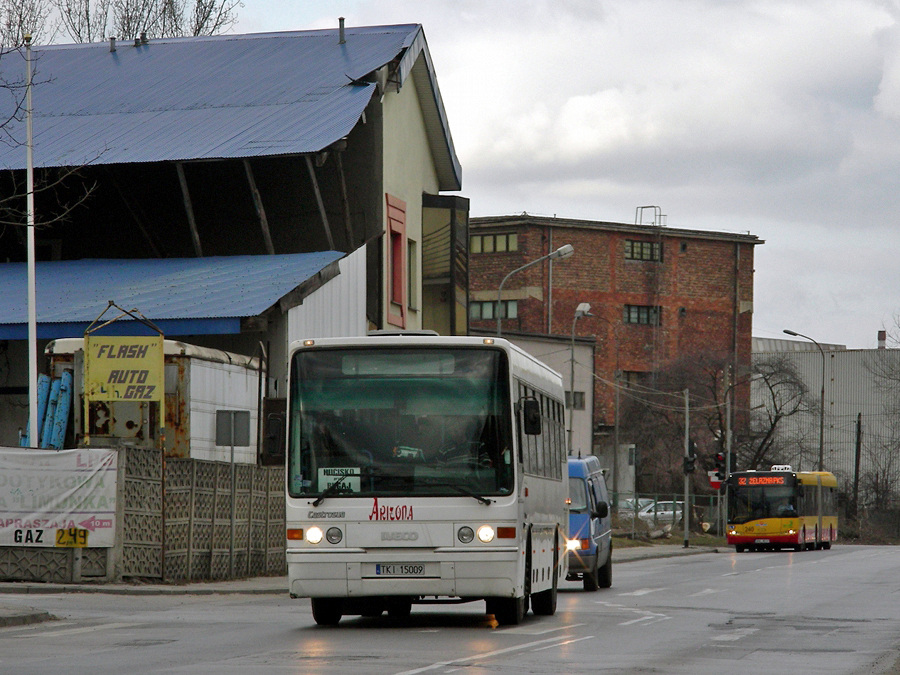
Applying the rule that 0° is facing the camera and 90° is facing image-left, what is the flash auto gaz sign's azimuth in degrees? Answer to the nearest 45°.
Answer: approximately 0°

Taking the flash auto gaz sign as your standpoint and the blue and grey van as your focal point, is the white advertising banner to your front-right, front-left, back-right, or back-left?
back-right

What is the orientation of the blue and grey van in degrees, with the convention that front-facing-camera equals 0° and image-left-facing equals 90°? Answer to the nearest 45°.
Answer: approximately 0°

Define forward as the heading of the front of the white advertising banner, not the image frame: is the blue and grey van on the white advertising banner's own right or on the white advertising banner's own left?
on the white advertising banner's own left

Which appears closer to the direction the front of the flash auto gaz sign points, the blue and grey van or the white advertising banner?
the white advertising banner
